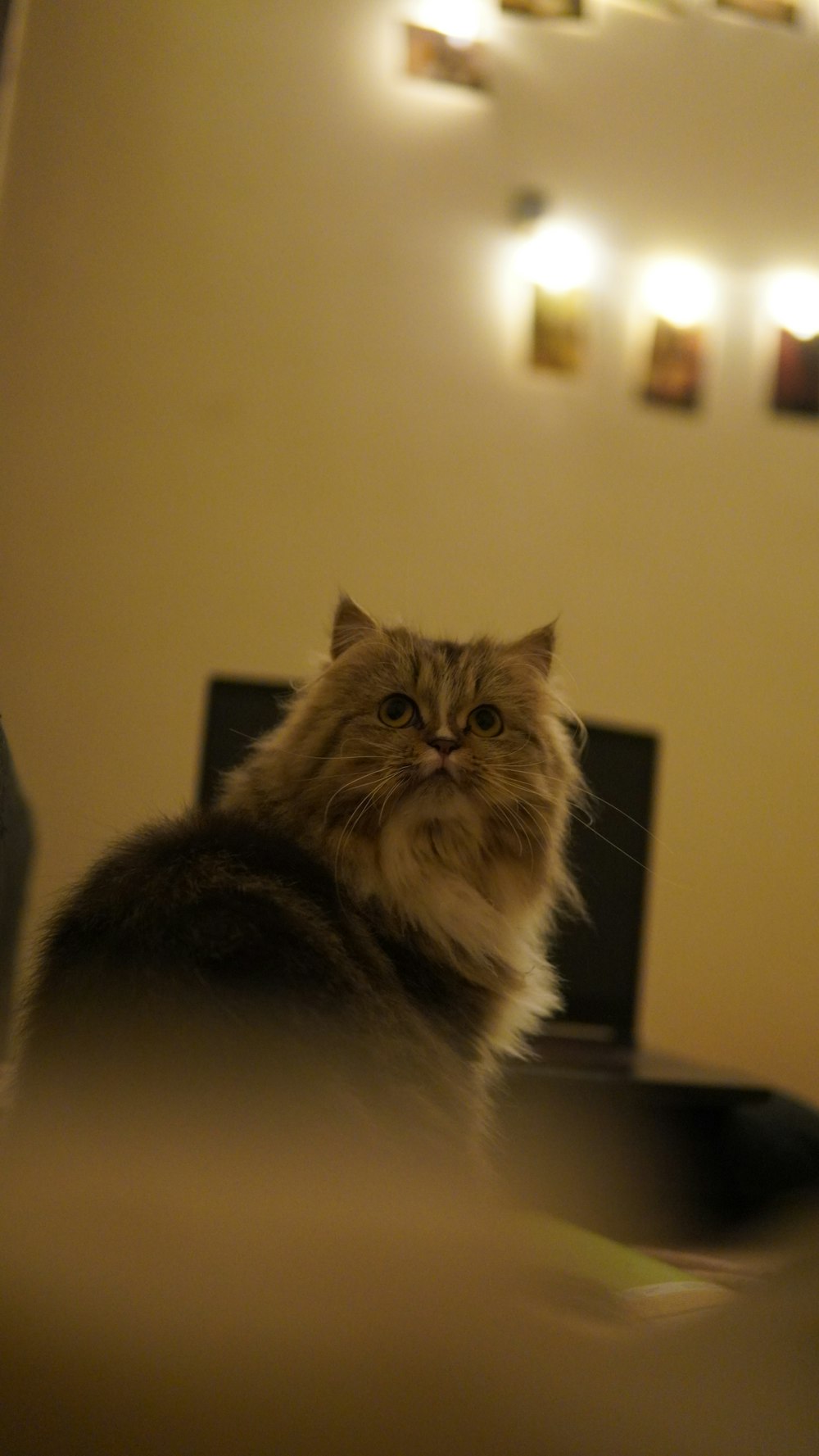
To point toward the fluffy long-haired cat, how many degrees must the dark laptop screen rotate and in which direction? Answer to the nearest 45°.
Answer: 0° — it already faces it

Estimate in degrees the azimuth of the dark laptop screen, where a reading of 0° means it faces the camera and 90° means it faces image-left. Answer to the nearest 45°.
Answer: approximately 0°

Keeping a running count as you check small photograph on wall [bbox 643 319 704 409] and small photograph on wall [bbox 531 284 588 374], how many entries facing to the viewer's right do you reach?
0

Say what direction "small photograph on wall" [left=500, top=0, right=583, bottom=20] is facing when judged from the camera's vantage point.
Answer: facing the viewer

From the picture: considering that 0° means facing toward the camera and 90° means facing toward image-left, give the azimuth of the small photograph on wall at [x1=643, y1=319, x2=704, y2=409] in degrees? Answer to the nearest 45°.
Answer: approximately 0°

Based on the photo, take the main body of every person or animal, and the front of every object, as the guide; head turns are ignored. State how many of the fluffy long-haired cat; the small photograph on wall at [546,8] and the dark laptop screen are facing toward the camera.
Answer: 2
